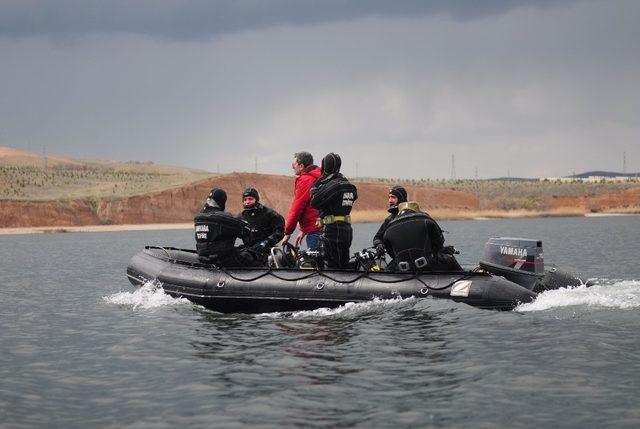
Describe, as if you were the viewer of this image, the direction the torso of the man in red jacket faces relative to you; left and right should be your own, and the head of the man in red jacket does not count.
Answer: facing to the left of the viewer

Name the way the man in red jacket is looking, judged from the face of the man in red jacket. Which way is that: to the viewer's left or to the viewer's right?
to the viewer's left

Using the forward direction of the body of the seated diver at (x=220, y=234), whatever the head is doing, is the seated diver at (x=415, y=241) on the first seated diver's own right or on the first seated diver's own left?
on the first seated diver's own right

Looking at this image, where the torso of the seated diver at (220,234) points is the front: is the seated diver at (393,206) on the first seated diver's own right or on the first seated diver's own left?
on the first seated diver's own right

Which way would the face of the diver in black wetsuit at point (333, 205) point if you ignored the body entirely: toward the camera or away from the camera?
away from the camera

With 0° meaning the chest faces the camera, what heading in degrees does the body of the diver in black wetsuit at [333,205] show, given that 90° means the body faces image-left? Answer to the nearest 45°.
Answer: approximately 135°

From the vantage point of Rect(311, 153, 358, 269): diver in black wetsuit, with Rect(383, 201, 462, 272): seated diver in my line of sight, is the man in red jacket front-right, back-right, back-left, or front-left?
back-left

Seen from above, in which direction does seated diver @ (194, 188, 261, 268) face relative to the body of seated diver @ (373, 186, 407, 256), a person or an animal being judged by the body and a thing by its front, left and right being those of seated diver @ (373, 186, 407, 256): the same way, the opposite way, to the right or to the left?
the opposite way

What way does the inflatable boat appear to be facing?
to the viewer's left

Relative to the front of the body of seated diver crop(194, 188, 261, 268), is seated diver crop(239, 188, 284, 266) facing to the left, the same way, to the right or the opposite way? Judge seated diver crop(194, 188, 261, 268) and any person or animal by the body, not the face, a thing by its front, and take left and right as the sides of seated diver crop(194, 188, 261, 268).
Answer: the opposite way

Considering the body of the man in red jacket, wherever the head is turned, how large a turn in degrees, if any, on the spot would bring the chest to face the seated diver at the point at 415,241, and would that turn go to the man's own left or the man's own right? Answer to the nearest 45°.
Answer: approximately 135° to the man's own left
